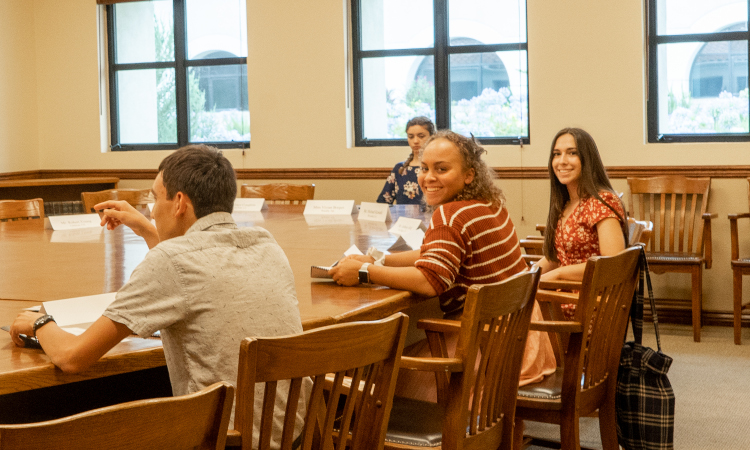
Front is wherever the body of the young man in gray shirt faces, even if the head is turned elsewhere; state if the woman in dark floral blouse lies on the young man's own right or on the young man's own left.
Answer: on the young man's own right

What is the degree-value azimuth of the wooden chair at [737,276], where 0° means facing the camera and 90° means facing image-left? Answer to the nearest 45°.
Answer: approximately 45°

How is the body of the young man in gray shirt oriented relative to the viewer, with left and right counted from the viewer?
facing away from the viewer and to the left of the viewer

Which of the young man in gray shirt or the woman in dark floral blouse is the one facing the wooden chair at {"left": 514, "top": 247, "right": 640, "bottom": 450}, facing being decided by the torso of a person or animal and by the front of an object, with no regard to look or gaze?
the woman in dark floral blouse

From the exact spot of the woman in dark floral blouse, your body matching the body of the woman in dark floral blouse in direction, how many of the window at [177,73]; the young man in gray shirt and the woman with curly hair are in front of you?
2

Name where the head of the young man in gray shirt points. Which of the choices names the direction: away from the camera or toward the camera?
away from the camera

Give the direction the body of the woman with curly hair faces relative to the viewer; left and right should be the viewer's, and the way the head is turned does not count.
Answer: facing to the left of the viewer
